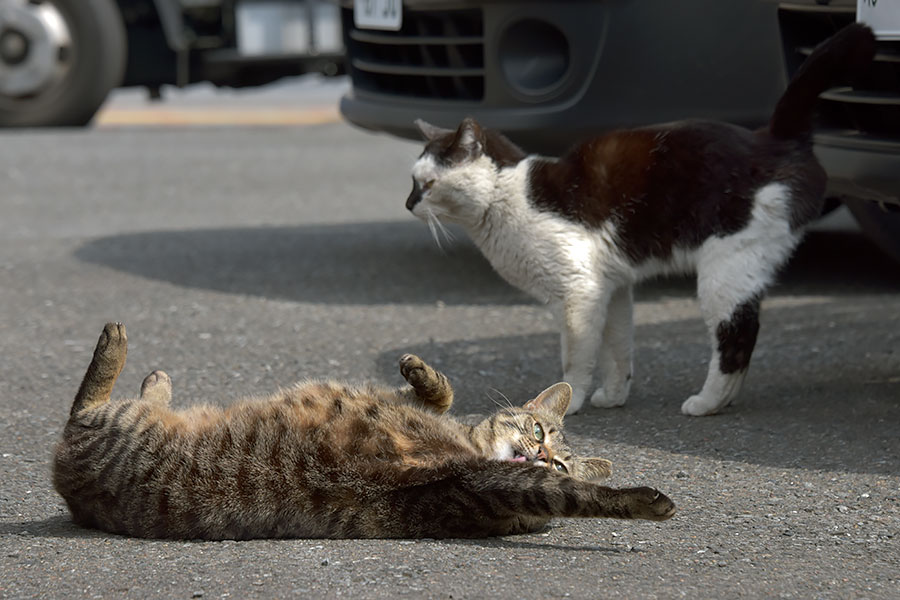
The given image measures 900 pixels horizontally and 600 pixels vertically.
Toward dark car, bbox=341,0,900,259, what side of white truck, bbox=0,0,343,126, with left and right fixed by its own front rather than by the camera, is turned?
left

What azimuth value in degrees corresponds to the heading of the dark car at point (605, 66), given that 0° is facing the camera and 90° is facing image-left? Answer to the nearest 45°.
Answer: approximately 45°

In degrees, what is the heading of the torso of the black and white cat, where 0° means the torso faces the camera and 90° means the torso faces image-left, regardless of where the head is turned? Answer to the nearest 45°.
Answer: approximately 90°

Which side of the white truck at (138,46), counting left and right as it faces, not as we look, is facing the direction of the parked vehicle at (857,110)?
left

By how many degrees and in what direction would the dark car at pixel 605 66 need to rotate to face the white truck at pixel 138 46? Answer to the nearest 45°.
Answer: approximately 90° to its right

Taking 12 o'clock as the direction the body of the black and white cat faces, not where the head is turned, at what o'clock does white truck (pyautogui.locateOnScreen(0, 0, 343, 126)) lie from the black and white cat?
The white truck is roughly at 2 o'clock from the black and white cat.
